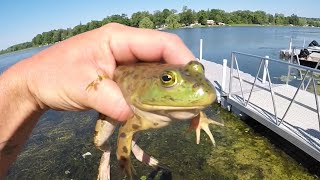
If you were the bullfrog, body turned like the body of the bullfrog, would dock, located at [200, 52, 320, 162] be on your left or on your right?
on your left

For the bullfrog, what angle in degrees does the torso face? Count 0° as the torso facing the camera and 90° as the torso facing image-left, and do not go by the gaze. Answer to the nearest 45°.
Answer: approximately 315°
